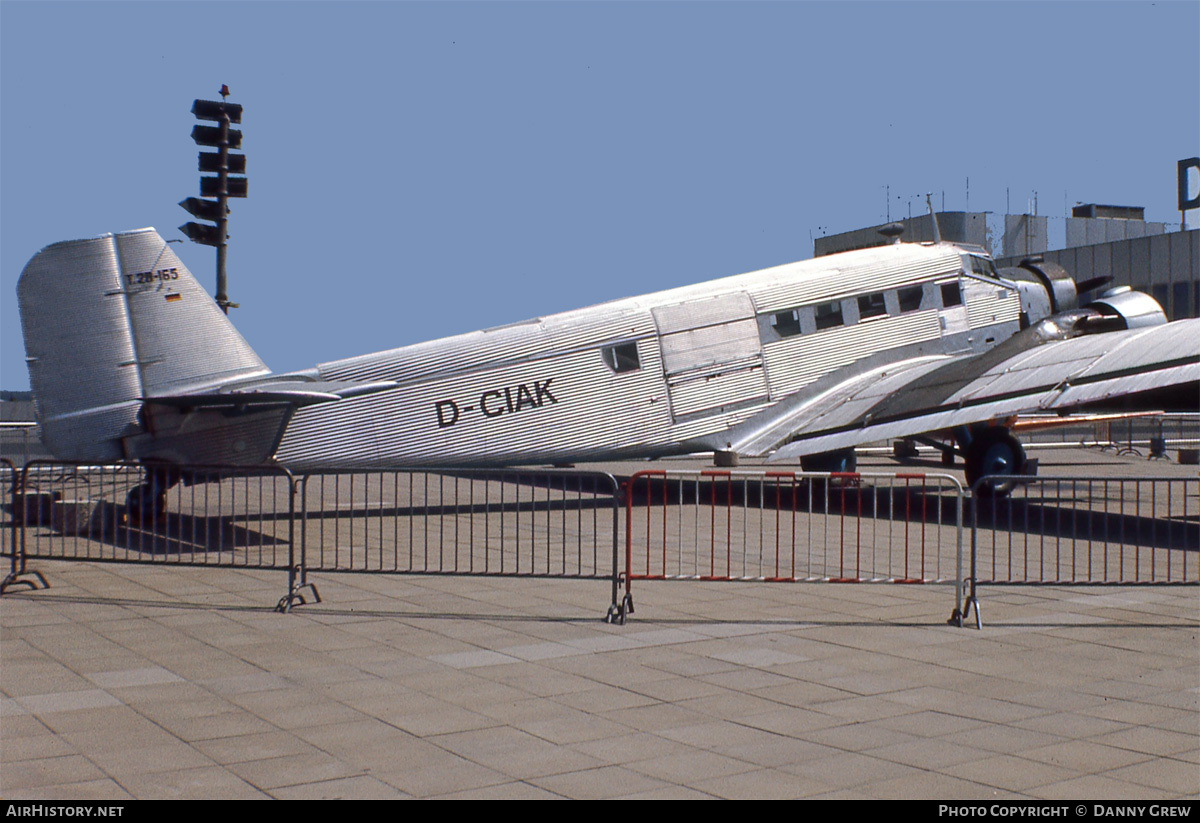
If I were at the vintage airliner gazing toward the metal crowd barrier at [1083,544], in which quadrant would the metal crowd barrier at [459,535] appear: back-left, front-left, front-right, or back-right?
front-right

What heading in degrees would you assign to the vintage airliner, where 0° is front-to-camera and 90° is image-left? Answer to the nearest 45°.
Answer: approximately 225°

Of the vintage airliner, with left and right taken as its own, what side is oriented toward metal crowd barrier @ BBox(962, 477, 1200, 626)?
right

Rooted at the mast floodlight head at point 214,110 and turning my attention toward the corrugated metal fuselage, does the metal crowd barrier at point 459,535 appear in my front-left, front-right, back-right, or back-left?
front-right

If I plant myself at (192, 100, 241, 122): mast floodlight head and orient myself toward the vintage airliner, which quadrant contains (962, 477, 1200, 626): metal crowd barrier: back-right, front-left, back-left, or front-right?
front-right

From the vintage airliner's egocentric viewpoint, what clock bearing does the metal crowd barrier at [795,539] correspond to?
The metal crowd barrier is roughly at 4 o'clock from the vintage airliner.
